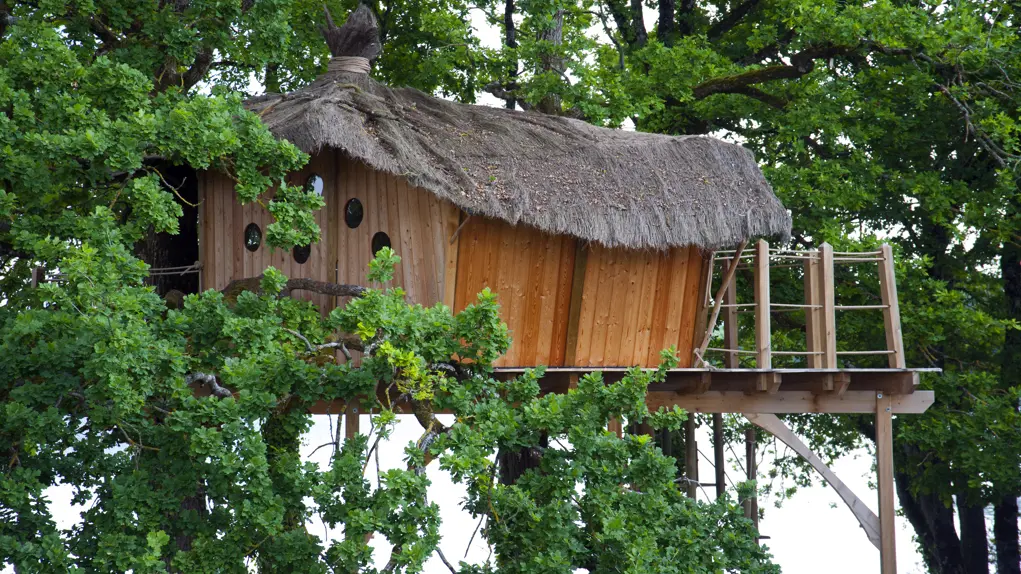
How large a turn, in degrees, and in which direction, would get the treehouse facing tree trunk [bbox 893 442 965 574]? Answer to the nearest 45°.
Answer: approximately 45° to its left

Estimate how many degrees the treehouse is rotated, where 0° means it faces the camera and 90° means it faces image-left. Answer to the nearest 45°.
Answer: approximately 270°

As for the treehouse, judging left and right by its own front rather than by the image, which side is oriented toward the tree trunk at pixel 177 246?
back

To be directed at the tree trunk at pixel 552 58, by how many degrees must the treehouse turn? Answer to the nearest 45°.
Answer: approximately 90° to its left
